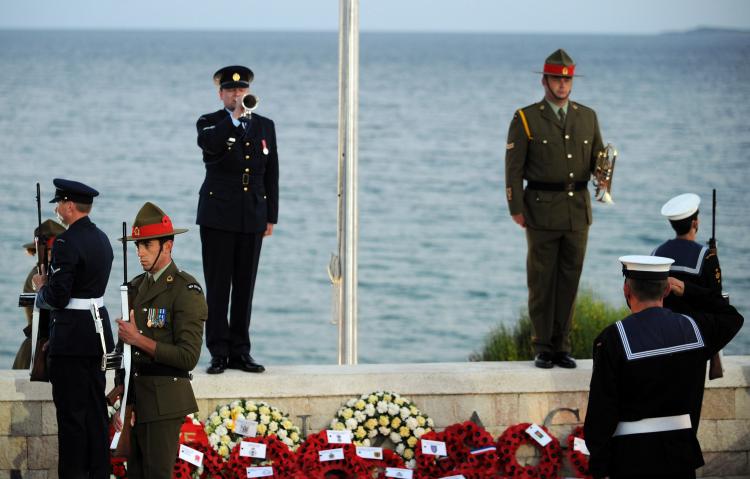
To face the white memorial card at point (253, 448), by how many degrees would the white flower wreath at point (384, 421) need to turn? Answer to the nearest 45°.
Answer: approximately 90° to its right

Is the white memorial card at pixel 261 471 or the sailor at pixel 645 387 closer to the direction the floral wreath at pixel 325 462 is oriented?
the sailor

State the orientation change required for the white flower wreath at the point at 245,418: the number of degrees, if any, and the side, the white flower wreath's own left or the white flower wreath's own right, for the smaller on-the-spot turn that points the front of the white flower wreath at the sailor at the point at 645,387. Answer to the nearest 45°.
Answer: approximately 45° to the white flower wreath's own left

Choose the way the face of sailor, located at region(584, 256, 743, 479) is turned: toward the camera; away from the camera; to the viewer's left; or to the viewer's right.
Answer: away from the camera

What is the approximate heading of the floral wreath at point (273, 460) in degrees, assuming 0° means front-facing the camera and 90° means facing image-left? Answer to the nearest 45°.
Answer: approximately 0°
